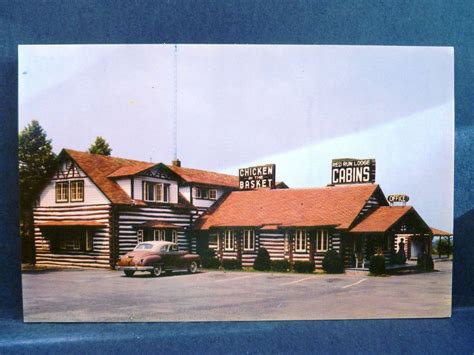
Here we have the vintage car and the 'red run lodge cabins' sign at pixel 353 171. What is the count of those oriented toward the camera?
1

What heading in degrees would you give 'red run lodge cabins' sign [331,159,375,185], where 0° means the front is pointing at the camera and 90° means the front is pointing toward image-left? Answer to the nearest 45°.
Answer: approximately 0°

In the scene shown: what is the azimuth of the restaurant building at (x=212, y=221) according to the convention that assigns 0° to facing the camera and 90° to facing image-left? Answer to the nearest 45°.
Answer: approximately 315°

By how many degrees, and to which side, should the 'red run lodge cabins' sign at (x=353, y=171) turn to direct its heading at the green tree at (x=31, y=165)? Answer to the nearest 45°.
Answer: approximately 90° to its right

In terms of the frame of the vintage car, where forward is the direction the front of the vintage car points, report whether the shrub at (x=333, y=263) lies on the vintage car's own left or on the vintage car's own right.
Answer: on the vintage car's own right

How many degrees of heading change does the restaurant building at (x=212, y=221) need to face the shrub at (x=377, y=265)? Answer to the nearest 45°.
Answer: approximately 45° to its left
